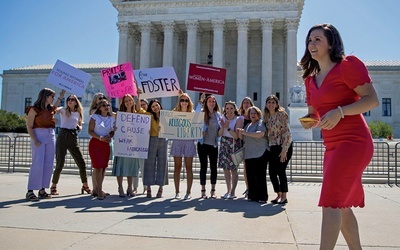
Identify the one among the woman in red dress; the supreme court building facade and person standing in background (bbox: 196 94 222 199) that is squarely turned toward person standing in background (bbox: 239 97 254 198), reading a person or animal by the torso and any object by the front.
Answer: the supreme court building facade

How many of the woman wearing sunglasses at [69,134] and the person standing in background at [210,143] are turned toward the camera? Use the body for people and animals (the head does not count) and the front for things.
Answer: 2

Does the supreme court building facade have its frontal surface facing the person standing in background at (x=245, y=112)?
yes

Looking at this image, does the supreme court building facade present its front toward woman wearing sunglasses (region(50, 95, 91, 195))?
yes

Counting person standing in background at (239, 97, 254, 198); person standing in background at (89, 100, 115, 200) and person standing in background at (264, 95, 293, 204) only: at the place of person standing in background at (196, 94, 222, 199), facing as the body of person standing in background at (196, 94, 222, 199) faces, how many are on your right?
1

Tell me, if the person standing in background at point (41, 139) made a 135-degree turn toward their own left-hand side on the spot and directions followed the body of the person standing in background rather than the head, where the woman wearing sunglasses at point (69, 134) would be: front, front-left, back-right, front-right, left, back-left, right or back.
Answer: front-right

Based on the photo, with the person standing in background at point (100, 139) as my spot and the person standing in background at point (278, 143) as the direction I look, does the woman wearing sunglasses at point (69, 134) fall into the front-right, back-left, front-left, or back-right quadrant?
back-left

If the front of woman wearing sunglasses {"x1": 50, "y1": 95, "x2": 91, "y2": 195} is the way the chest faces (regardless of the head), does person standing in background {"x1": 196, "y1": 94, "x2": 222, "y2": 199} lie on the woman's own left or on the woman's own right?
on the woman's own left

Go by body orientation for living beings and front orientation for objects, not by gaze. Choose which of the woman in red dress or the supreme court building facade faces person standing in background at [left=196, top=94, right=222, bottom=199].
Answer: the supreme court building facade

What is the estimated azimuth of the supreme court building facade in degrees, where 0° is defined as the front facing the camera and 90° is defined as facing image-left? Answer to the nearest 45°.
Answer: approximately 0°

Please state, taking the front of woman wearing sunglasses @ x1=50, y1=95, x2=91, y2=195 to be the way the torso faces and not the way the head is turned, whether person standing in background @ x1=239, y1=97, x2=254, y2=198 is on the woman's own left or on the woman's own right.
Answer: on the woman's own left

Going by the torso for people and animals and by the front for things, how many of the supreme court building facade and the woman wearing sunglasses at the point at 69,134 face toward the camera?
2

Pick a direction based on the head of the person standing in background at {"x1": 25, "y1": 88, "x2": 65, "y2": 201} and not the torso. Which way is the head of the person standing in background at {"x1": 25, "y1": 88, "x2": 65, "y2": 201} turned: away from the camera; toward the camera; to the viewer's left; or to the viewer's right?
to the viewer's right
